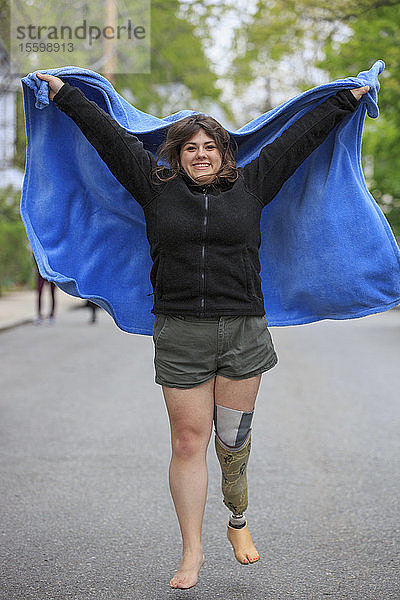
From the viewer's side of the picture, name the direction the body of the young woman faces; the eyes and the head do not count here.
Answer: toward the camera

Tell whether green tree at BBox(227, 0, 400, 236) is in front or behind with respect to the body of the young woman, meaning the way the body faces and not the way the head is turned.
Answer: behind
